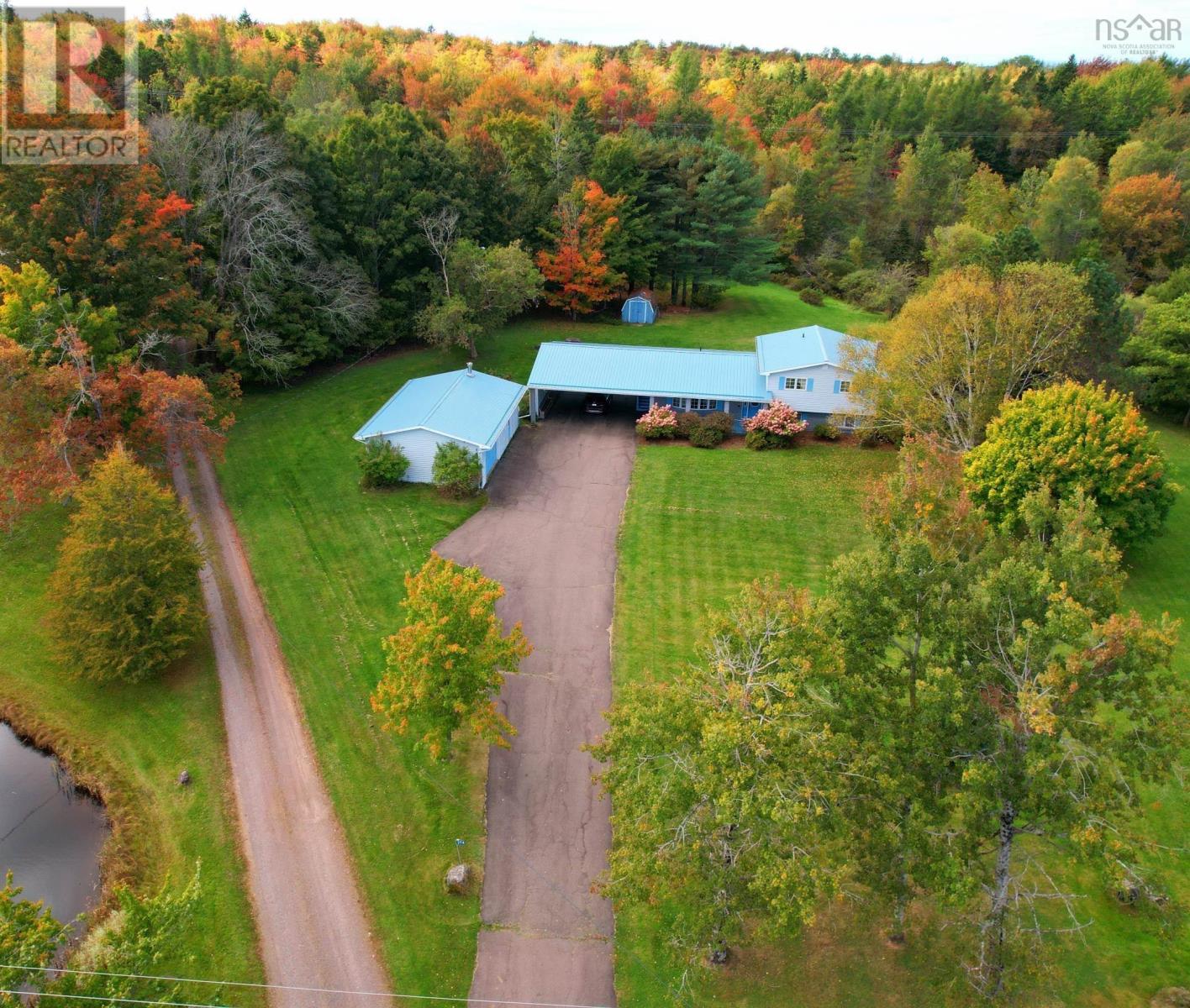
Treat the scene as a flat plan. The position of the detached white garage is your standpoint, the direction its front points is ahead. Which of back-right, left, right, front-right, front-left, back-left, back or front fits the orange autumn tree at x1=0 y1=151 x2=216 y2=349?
back

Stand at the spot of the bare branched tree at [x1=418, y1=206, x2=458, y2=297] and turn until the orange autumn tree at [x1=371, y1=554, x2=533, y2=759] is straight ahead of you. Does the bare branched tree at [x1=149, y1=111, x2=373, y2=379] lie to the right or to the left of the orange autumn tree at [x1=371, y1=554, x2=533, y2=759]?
right

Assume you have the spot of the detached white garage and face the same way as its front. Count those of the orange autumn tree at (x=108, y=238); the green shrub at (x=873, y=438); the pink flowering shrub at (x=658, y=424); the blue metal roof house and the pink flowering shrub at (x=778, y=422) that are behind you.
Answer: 1

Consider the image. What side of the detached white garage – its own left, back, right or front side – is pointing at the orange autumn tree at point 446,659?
right

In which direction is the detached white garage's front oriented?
to the viewer's right

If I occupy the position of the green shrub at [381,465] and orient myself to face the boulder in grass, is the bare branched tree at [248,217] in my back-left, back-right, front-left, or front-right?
back-right

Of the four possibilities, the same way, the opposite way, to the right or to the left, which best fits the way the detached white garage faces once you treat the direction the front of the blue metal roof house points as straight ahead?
to the left

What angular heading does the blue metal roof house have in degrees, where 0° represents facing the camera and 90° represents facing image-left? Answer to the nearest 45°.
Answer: approximately 0°

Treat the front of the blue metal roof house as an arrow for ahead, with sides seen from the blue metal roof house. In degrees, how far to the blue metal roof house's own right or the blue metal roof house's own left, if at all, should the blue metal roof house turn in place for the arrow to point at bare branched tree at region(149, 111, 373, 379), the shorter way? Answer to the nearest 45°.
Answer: approximately 90° to the blue metal roof house's own right

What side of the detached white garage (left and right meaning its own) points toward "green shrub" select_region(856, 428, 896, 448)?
front

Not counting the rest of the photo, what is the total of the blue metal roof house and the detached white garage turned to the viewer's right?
1
